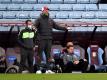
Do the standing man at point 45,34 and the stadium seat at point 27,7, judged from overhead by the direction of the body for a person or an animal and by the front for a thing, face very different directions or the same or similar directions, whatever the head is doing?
same or similar directions

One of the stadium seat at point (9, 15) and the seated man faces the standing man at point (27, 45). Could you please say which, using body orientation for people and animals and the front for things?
the stadium seat

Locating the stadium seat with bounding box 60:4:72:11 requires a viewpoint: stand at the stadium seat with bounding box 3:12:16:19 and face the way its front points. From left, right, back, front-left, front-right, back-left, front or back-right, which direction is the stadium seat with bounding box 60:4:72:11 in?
left

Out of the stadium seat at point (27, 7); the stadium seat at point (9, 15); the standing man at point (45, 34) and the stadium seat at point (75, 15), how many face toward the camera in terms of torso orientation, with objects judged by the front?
4

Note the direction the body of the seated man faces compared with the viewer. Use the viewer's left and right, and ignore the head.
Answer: facing the viewer and to the right of the viewer

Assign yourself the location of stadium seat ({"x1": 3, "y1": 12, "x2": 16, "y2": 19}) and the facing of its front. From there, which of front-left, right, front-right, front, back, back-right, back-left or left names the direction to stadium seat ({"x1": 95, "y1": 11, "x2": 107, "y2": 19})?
left

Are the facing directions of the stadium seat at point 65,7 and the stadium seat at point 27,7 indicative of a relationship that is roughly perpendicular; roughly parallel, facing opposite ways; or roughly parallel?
roughly parallel

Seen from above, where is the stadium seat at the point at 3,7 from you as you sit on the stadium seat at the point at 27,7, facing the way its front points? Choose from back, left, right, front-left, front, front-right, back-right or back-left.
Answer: right

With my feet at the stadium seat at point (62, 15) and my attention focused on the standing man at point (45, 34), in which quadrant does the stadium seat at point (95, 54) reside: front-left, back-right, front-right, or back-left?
front-left

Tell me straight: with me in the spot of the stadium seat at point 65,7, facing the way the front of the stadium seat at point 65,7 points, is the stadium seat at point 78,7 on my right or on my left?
on my left

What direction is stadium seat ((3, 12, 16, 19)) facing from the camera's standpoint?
toward the camera

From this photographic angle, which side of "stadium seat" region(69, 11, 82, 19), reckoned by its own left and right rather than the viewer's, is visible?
front
